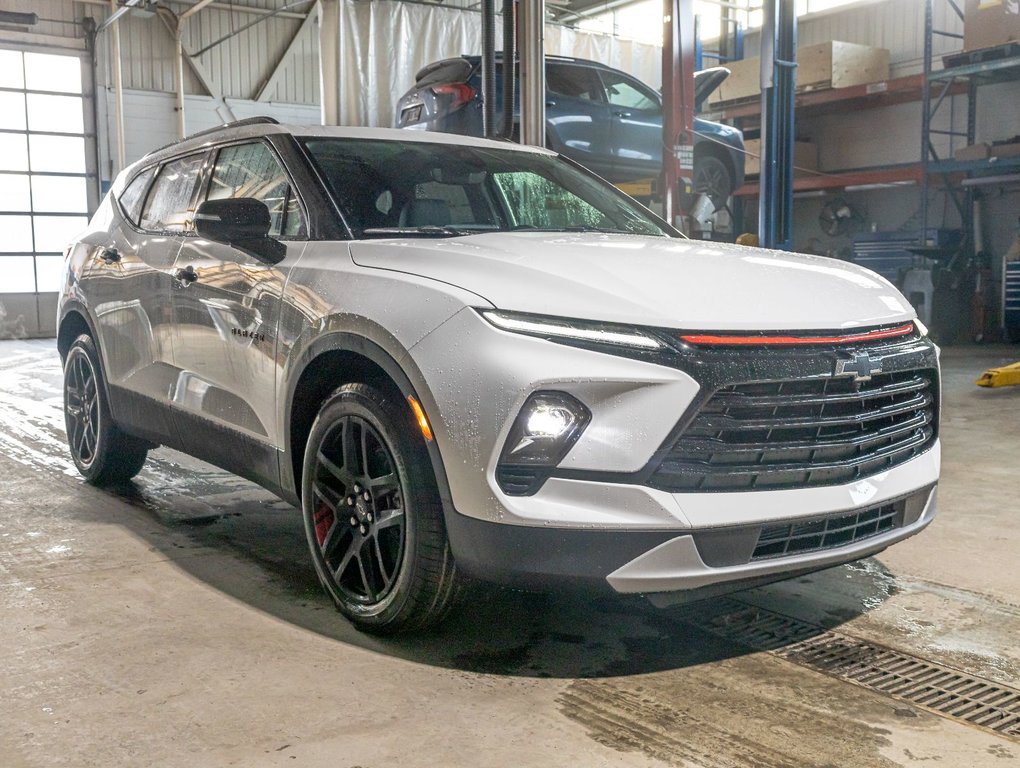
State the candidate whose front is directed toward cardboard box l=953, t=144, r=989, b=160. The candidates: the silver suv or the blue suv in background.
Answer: the blue suv in background

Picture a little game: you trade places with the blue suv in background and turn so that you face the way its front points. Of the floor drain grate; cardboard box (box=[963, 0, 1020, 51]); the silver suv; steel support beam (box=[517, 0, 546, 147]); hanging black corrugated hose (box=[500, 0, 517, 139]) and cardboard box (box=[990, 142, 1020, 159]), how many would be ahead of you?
2

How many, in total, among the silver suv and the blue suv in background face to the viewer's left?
0

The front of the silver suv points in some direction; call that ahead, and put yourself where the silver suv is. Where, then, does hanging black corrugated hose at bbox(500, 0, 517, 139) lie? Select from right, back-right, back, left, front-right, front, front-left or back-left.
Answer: back-left

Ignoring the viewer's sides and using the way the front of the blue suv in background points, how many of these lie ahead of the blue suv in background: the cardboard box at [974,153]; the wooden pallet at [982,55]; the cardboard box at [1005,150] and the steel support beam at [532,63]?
3

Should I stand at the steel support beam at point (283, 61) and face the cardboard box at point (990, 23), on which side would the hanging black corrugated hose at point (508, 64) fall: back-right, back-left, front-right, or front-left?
front-right

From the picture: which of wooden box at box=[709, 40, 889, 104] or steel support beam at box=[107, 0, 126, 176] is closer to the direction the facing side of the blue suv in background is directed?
the wooden box

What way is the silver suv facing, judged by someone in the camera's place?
facing the viewer and to the right of the viewer

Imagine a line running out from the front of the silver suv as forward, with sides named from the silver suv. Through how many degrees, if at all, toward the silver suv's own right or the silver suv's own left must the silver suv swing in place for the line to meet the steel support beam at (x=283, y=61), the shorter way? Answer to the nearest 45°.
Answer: approximately 135° to the silver suv's own left

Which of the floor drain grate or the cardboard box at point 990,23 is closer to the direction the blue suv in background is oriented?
the cardboard box

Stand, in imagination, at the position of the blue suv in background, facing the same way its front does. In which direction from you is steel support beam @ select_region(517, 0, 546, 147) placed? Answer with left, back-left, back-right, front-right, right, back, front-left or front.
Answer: back-right

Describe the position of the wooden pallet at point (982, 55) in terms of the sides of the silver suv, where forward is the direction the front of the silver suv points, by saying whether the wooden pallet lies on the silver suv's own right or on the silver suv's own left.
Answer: on the silver suv's own left

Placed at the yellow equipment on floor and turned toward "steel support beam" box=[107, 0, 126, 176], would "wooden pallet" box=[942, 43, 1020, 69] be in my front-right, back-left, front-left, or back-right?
front-right

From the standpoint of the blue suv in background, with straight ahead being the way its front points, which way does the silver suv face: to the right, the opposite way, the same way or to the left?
to the right

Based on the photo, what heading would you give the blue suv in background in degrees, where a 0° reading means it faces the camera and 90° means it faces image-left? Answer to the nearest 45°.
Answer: approximately 225°
